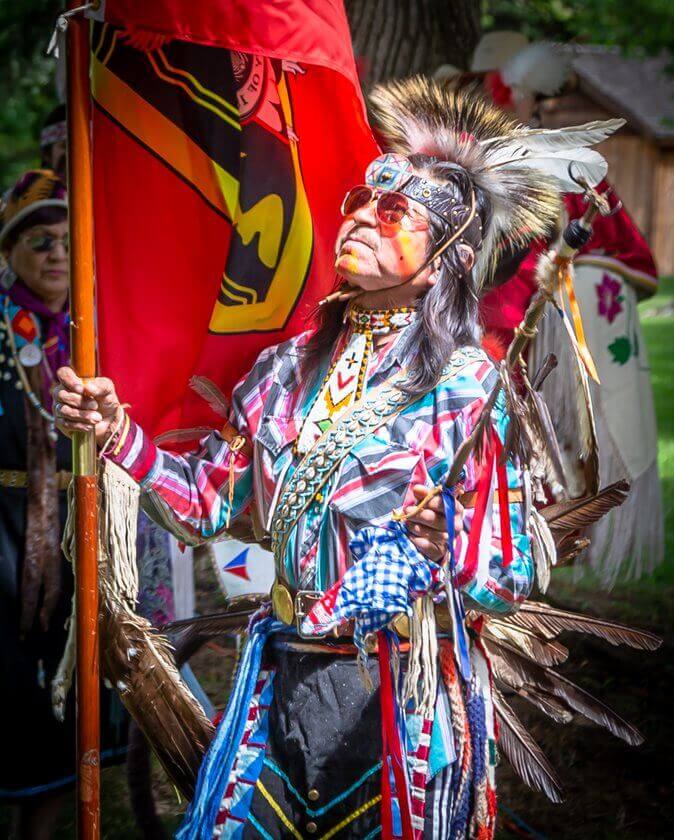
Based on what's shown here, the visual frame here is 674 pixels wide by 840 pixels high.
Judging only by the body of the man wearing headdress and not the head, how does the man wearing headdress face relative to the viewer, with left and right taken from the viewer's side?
facing the viewer and to the left of the viewer

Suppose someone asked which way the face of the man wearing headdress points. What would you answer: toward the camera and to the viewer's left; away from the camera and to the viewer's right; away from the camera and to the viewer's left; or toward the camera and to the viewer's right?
toward the camera and to the viewer's left

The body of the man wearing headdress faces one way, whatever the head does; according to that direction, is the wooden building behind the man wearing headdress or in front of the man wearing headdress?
behind
